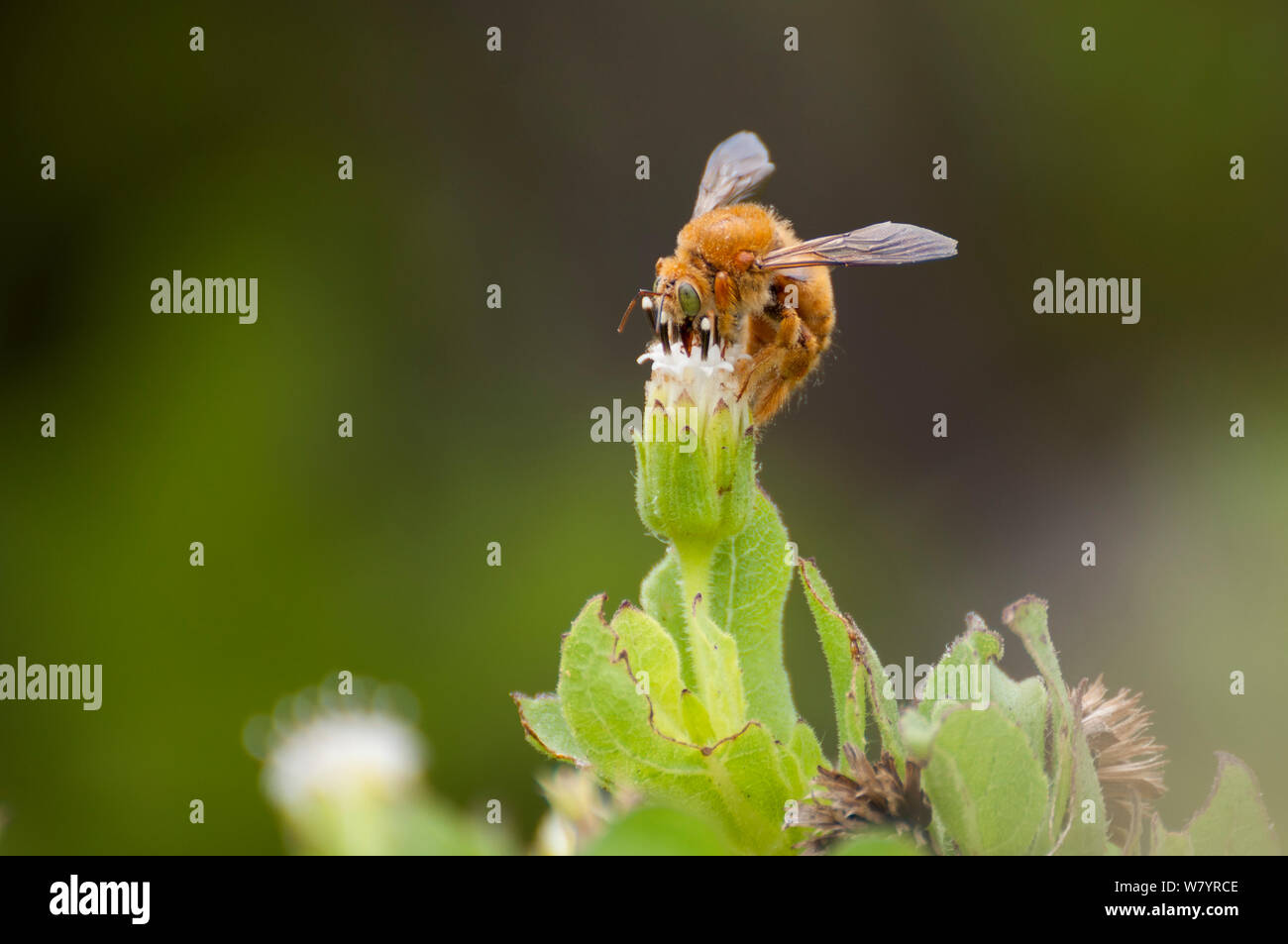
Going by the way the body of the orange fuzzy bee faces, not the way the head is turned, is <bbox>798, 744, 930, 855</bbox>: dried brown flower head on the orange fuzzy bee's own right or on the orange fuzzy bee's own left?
on the orange fuzzy bee's own left

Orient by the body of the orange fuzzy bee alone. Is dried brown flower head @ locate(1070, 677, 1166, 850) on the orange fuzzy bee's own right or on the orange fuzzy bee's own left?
on the orange fuzzy bee's own left

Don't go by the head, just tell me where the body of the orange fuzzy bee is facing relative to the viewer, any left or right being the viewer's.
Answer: facing the viewer and to the left of the viewer

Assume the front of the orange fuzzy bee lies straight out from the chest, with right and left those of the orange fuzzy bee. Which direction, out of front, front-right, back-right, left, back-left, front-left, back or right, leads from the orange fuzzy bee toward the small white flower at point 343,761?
front-left
